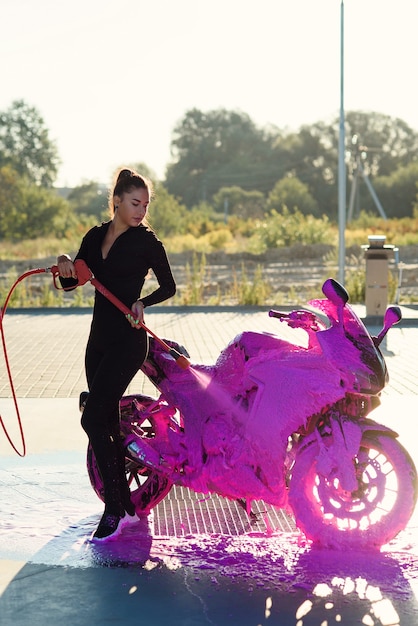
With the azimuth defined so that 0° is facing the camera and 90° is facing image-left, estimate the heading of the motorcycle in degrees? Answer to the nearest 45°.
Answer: approximately 315°
